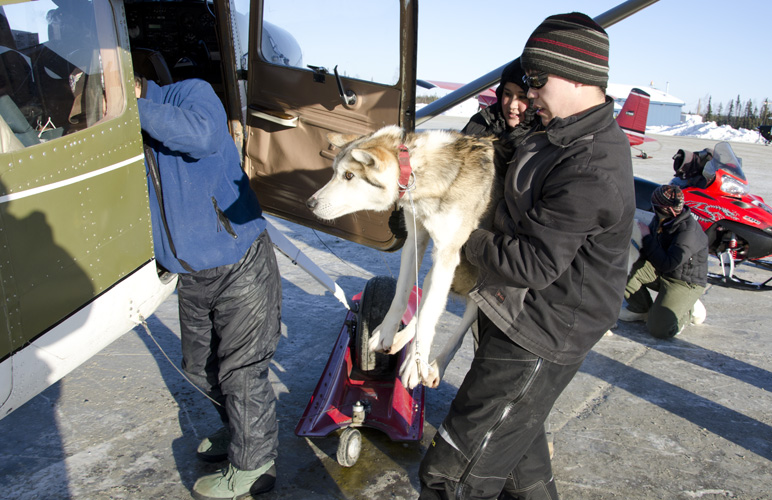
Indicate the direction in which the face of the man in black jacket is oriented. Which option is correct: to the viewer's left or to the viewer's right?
to the viewer's left

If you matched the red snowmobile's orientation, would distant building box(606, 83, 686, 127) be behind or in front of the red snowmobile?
behind

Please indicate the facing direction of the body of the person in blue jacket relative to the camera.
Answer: to the viewer's left

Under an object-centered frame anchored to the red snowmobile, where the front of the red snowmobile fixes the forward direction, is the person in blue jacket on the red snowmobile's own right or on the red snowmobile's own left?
on the red snowmobile's own right

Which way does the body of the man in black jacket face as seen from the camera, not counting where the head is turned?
to the viewer's left

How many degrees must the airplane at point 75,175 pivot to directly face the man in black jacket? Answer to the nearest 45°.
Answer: approximately 45° to its right
